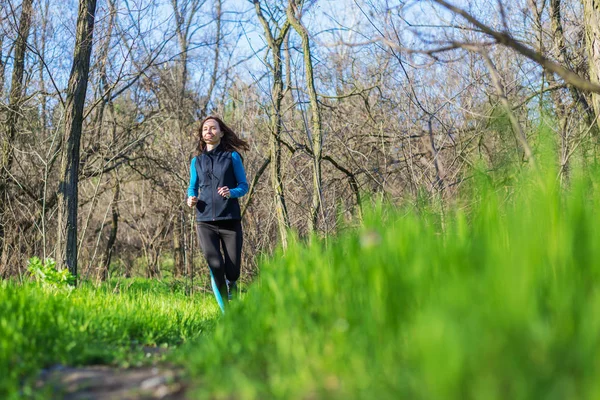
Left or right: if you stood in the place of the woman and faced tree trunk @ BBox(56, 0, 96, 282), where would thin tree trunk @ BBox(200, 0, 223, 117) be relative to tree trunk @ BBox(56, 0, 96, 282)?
right

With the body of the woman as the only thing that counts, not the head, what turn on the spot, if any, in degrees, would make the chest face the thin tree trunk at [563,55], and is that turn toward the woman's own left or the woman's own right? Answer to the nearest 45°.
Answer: approximately 90° to the woman's own left

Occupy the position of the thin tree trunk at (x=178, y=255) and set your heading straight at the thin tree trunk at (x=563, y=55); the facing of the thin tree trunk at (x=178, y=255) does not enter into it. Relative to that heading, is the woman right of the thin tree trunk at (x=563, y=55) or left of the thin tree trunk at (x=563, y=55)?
right

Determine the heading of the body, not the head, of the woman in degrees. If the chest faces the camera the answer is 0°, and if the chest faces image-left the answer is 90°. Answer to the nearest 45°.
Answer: approximately 0°

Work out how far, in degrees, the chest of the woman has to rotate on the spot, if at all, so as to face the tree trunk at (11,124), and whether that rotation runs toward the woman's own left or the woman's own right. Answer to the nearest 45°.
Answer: approximately 135° to the woman's own right

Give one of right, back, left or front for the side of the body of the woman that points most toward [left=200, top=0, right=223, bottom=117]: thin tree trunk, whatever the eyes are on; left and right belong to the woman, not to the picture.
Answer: back

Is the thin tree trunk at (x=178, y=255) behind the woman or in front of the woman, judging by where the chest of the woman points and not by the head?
behind

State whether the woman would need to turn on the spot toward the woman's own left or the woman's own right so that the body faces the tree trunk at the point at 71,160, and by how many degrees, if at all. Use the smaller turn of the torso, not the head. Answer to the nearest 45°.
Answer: approximately 135° to the woman's own right
